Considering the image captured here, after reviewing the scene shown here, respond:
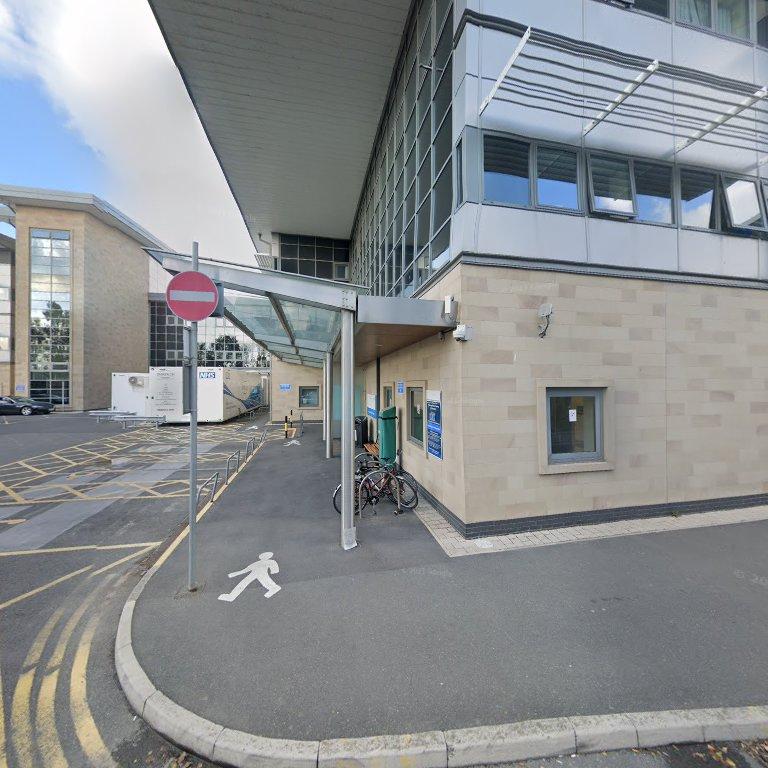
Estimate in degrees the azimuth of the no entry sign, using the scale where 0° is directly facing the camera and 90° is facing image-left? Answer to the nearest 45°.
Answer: approximately 0°

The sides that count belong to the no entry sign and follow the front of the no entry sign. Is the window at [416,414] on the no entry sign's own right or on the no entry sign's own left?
on the no entry sign's own left

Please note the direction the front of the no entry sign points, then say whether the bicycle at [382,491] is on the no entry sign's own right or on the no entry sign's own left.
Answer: on the no entry sign's own left
